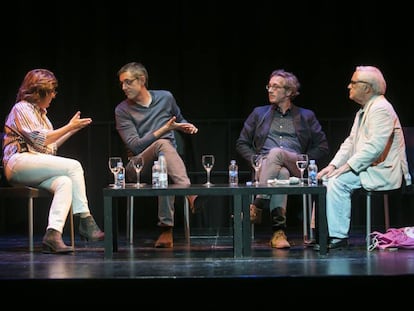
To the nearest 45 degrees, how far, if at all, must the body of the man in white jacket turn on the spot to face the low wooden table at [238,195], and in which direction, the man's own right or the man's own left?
approximately 45° to the man's own left

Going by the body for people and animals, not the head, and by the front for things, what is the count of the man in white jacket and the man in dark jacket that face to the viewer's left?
1

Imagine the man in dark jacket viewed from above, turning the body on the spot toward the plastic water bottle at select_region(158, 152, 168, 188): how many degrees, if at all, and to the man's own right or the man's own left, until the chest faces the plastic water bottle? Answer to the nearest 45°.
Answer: approximately 45° to the man's own right

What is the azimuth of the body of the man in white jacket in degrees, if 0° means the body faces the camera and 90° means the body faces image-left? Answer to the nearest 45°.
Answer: approximately 90°

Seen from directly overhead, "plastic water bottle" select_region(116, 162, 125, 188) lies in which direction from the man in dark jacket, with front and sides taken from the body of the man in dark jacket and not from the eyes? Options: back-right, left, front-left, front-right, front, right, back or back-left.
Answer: front-right

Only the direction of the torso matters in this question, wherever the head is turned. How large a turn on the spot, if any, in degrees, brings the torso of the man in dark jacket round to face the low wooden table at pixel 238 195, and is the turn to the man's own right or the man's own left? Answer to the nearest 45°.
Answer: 0° — they already face it

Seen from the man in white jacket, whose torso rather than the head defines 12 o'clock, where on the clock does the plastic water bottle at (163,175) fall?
The plastic water bottle is roughly at 11 o'clock from the man in white jacket.

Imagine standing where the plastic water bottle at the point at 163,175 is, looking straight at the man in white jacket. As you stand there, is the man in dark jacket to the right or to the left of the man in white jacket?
left

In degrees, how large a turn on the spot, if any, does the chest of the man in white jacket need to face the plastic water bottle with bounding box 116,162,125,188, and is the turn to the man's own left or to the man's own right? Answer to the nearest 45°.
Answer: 0° — they already face it

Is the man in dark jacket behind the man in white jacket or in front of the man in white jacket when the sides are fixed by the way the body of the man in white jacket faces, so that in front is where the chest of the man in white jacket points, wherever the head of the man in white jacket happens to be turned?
in front

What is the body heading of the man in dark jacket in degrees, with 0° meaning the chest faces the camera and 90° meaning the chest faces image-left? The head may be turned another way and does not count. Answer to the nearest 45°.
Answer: approximately 0°

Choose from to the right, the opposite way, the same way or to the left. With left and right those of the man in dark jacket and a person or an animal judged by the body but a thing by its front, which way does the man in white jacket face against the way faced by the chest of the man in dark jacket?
to the right

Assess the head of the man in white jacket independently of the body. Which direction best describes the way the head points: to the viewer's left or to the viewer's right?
to the viewer's left
